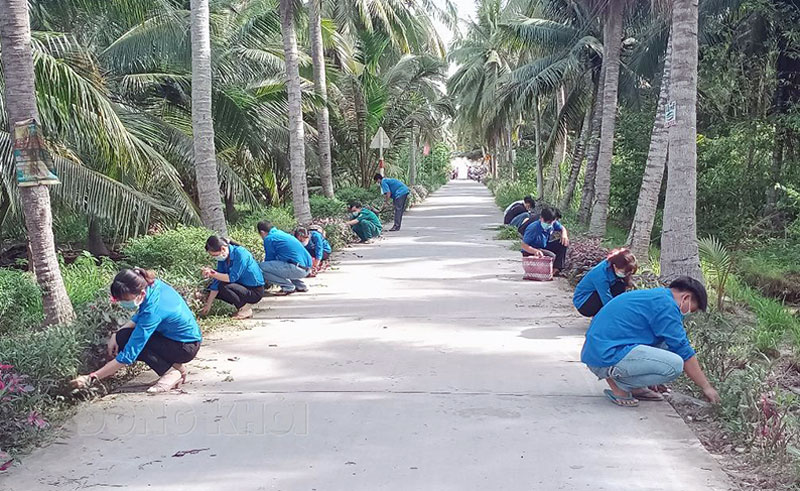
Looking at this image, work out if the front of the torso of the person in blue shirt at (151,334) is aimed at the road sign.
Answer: no

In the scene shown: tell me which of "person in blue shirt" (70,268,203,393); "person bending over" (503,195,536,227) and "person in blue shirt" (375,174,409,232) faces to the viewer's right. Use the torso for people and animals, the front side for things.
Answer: the person bending over

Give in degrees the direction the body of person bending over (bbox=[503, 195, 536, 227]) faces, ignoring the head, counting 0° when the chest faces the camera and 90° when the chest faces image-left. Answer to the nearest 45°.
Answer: approximately 270°

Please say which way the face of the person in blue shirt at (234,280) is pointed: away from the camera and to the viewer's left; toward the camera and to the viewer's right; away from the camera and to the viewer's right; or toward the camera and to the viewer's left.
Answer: toward the camera and to the viewer's left

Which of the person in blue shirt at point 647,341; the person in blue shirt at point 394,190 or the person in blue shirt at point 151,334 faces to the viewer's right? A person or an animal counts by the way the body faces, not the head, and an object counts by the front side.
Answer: the person in blue shirt at point 647,341

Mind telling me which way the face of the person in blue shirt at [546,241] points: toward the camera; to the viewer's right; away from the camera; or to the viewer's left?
toward the camera

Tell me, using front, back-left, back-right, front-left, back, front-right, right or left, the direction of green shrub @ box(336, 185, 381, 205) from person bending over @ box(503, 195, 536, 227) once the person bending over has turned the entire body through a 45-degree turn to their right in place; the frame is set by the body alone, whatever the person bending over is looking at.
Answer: back

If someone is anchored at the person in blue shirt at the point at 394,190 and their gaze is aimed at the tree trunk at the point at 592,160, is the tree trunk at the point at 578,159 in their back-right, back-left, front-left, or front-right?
front-left

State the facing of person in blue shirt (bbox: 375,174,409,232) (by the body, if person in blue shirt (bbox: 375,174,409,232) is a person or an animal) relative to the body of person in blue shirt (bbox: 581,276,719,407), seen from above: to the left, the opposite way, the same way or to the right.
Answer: the opposite way

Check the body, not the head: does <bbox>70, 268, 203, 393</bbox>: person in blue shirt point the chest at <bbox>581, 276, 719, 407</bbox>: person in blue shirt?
no

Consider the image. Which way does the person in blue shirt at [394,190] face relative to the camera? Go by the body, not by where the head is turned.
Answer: to the viewer's left

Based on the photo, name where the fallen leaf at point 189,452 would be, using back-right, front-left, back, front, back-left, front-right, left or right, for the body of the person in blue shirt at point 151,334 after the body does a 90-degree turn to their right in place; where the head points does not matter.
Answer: back

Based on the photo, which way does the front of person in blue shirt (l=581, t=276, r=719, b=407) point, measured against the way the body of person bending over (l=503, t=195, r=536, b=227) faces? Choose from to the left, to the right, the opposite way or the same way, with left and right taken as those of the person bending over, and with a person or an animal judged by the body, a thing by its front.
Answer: the same way

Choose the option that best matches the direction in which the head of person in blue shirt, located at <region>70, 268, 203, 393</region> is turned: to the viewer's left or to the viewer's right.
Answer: to the viewer's left

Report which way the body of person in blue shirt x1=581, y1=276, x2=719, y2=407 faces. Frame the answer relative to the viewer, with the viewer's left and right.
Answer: facing to the right of the viewer

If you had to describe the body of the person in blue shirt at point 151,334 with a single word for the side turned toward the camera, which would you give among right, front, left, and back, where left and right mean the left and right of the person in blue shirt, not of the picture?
left

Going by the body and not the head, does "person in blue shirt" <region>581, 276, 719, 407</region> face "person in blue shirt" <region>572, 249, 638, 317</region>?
no

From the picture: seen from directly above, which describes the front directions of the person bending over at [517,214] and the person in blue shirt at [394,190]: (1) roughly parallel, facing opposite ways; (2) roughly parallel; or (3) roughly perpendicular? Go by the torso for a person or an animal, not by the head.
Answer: roughly parallel, facing opposite ways
